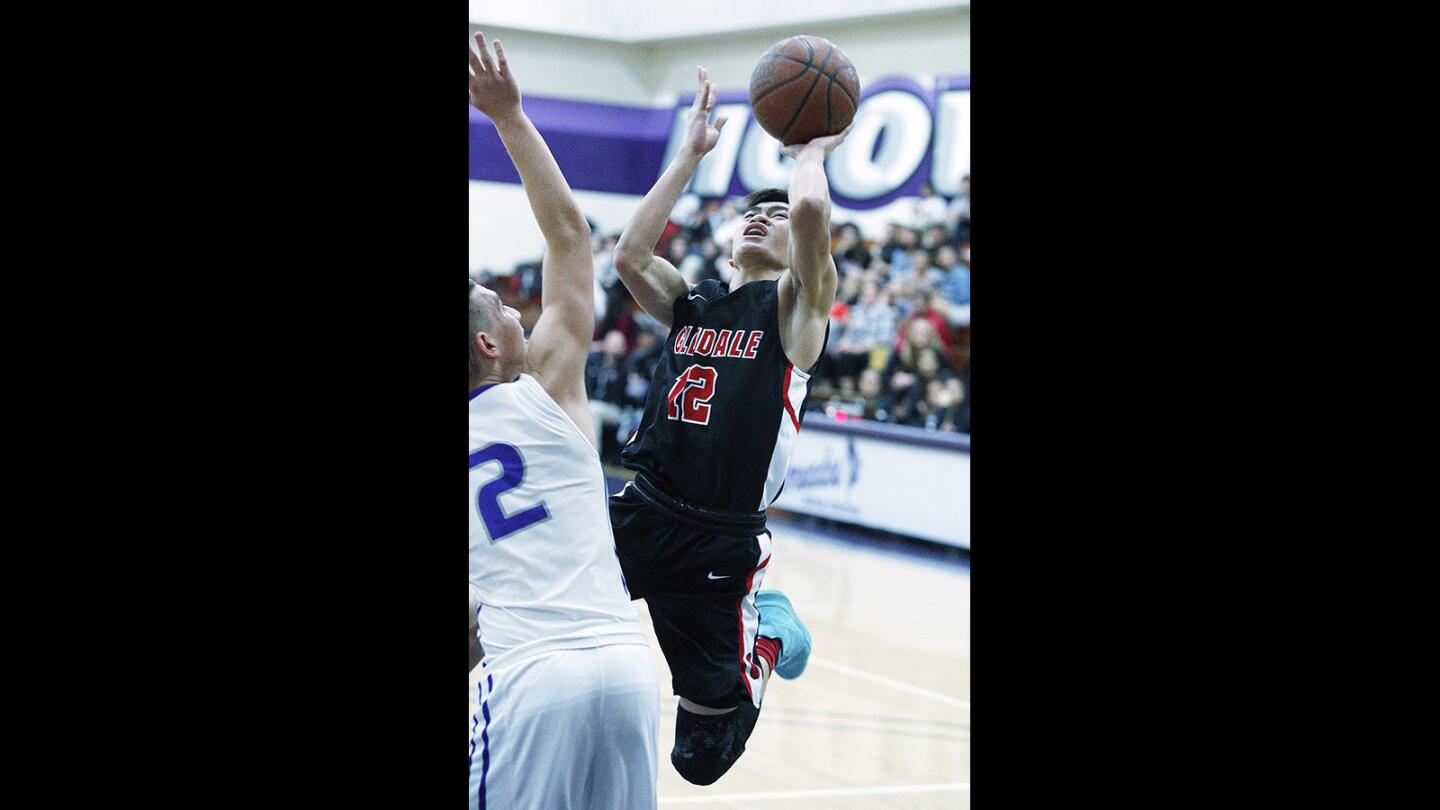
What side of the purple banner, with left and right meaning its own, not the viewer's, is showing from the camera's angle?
front

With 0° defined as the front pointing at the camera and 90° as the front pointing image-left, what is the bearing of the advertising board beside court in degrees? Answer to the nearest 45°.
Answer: approximately 45°

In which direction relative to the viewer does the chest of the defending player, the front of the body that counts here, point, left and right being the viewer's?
facing away from the viewer and to the right of the viewer

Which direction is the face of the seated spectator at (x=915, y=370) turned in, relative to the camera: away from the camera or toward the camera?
toward the camera

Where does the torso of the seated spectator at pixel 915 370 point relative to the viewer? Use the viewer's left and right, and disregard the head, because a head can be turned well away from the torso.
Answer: facing the viewer and to the left of the viewer

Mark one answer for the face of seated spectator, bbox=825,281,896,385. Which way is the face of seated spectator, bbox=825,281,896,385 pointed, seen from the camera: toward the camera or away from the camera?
toward the camera

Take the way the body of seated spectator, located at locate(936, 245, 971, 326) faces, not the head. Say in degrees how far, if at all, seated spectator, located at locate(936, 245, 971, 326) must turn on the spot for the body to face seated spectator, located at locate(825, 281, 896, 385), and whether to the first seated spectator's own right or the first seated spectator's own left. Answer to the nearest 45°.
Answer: approximately 45° to the first seated spectator's own right
